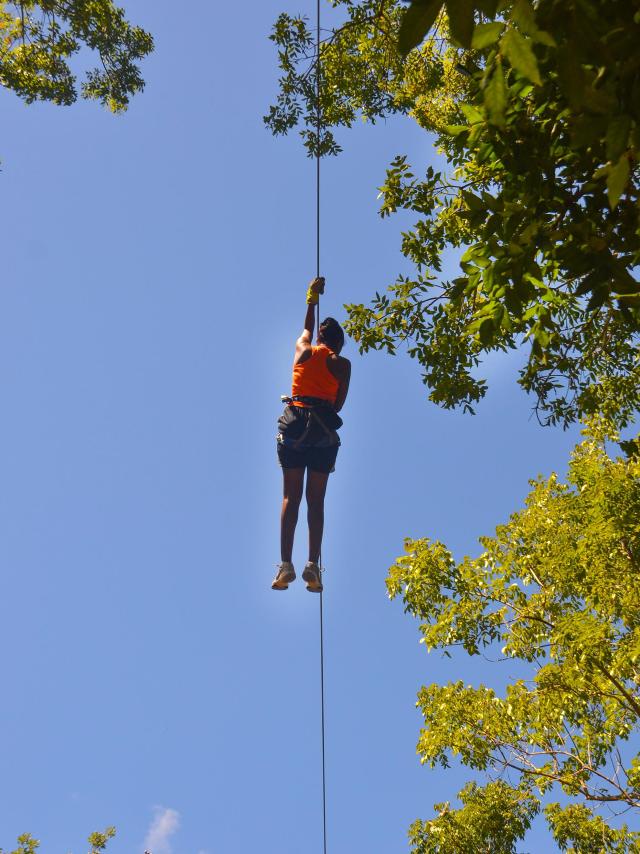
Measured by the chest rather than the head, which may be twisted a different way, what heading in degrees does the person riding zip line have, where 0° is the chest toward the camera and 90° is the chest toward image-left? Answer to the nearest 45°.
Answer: approximately 180°
